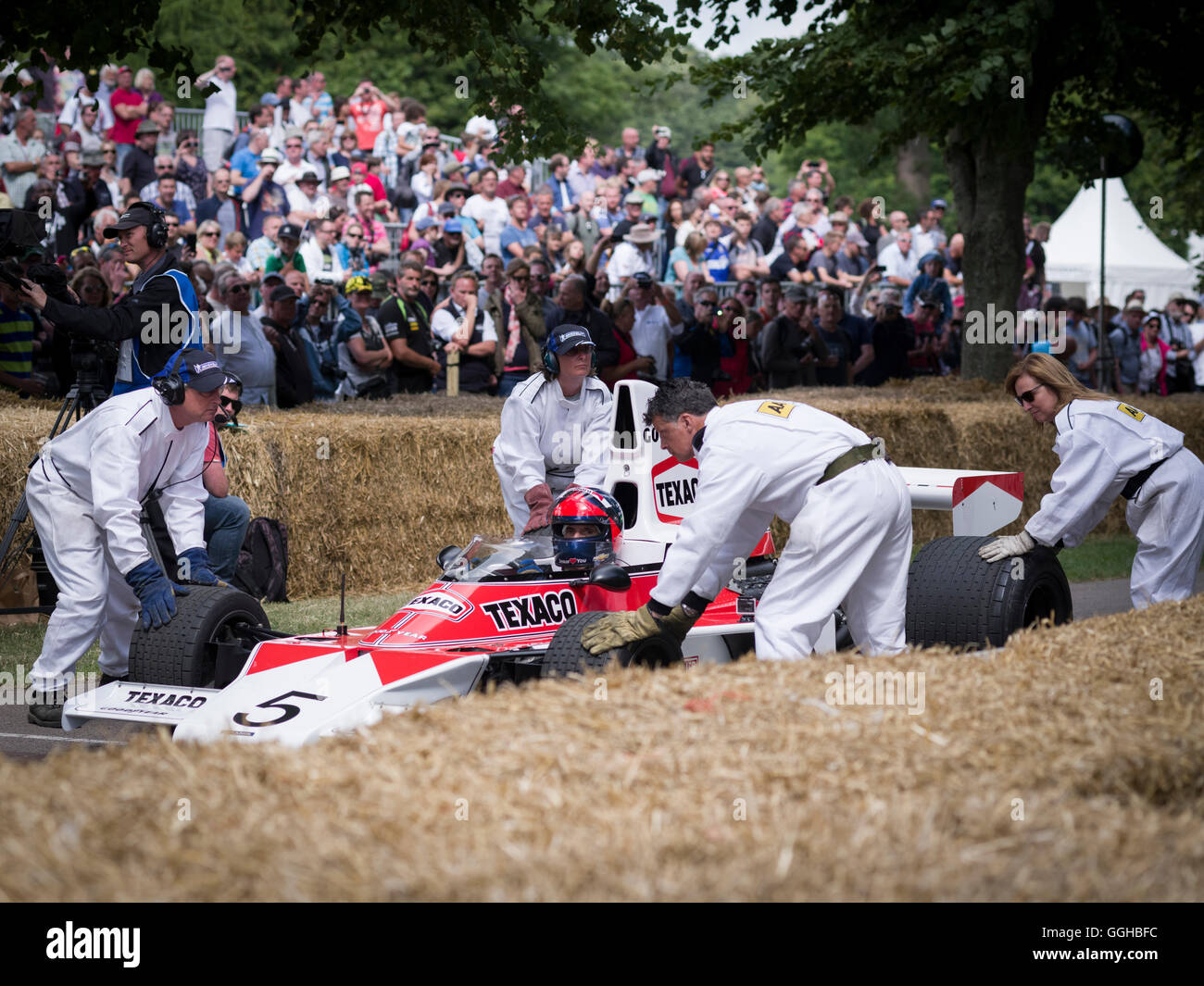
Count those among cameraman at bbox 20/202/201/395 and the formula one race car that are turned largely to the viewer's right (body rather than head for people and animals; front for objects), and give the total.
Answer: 0

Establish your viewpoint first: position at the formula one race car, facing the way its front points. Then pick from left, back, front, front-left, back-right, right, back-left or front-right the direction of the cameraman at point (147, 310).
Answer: right

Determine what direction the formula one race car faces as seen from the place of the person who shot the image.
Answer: facing the viewer and to the left of the viewer

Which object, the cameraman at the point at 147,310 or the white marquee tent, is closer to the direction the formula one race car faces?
the cameraman

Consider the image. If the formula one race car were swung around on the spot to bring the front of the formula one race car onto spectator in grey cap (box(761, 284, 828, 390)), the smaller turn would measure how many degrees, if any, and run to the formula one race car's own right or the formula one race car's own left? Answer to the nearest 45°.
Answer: approximately 135° to the formula one race car's own right

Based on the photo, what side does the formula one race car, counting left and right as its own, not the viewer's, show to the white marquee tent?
back

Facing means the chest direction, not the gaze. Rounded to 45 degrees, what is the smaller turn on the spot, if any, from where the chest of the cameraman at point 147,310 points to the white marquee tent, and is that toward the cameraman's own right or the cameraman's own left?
approximately 135° to the cameraman's own right

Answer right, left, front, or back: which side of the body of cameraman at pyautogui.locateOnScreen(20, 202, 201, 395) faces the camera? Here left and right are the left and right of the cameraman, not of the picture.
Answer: left

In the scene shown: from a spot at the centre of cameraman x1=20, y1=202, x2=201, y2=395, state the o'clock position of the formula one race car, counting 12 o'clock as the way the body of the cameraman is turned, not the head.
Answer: The formula one race car is roughly at 8 o'clock from the cameraman.
